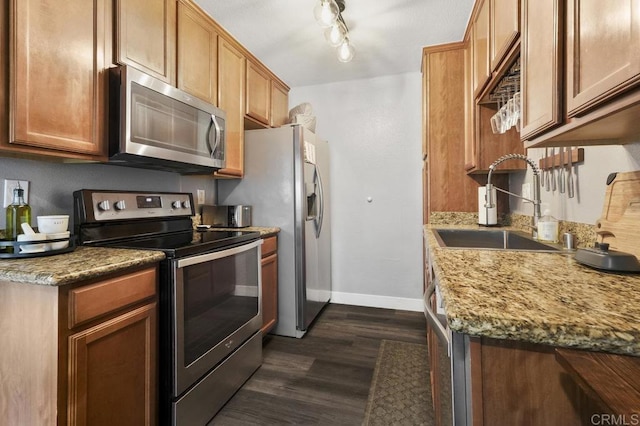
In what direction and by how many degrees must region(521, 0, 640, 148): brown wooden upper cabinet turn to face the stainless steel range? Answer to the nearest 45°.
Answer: approximately 45° to its right

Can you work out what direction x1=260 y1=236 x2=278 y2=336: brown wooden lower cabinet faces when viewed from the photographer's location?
facing to the right of the viewer

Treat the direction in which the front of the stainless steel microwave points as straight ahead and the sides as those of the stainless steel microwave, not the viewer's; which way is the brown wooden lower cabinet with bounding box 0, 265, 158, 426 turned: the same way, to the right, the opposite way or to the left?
the same way

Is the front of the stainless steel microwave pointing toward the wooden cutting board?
yes

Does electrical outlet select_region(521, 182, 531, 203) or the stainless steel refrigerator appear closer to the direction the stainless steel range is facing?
the electrical outlet

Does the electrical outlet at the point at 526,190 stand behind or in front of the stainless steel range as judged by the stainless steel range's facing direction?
in front

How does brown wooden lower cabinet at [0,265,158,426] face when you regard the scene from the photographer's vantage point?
facing the viewer and to the right of the viewer

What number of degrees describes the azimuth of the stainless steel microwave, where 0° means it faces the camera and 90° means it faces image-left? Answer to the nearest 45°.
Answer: approximately 315°

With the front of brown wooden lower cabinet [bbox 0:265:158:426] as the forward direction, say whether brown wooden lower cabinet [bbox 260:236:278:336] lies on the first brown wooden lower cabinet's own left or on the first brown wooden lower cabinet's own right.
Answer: on the first brown wooden lower cabinet's own left

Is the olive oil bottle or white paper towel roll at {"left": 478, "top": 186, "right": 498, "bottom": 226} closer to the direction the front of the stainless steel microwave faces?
the white paper towel roll

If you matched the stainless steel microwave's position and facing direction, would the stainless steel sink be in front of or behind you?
in front

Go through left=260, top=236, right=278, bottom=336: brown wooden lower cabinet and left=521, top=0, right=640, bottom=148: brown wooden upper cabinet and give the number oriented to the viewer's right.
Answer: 1
